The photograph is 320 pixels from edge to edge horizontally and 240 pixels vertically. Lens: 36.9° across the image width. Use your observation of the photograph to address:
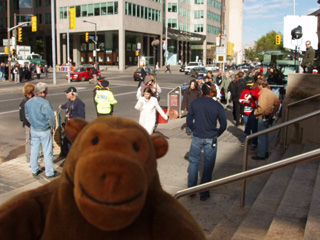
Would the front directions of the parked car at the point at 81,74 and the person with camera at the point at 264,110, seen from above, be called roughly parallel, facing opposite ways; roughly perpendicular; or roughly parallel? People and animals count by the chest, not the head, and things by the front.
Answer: roughly perpendicular

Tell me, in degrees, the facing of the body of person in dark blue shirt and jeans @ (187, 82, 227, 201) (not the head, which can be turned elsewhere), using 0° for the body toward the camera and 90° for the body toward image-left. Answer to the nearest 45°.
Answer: approximately 180°

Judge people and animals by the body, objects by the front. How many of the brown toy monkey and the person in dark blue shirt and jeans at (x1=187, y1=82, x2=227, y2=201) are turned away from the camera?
1

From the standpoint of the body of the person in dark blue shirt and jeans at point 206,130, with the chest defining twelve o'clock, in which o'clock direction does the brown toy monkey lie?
The brown toy monkey is roughly at 6 o'clock from the person in dark blue shirt and jeans.

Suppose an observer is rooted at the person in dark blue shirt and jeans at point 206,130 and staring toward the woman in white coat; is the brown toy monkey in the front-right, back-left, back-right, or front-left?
back-left

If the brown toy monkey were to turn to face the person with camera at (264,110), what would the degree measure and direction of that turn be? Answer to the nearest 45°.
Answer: approximately 135° to its left

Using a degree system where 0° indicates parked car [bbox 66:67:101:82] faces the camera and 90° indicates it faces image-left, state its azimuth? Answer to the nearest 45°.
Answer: approximately 45°
